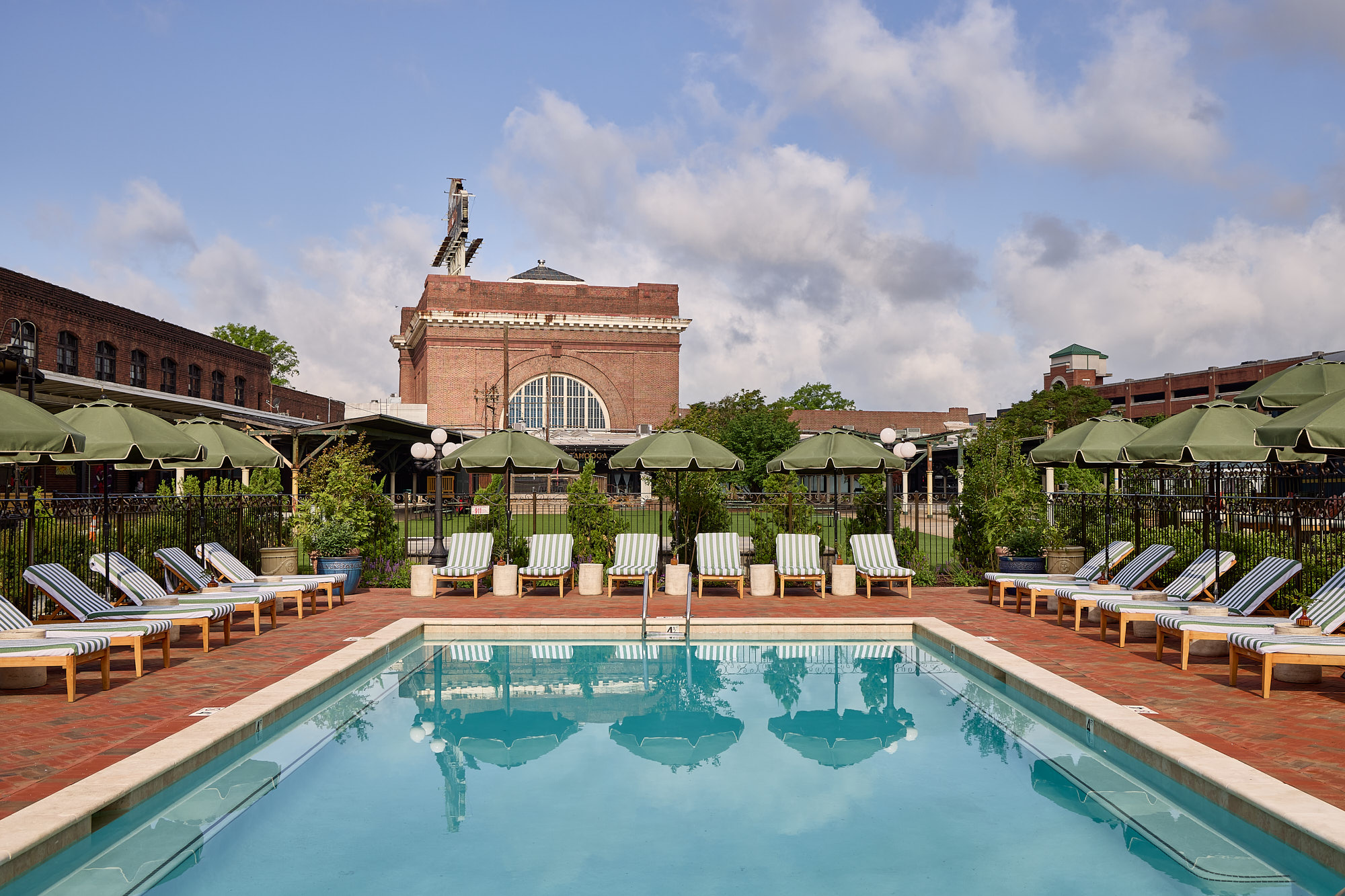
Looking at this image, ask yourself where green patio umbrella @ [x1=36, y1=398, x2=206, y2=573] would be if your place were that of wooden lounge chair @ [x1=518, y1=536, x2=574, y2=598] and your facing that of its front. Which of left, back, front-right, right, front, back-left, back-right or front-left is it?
front-right

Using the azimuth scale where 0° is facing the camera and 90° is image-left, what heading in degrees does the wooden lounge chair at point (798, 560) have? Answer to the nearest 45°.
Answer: approximately 0°

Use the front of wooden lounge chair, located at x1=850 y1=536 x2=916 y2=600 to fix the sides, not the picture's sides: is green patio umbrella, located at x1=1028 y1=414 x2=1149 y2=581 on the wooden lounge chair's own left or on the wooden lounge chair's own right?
on the wooden lounge chair's own left

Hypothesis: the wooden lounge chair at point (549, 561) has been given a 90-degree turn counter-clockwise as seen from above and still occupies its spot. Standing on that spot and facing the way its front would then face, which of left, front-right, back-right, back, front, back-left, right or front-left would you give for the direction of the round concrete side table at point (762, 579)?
front

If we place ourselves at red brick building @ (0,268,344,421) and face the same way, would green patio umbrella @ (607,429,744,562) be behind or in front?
in front

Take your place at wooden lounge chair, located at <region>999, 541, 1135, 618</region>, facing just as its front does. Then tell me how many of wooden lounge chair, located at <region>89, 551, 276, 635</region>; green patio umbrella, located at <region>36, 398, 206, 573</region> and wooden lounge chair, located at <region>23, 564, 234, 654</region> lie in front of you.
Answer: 3

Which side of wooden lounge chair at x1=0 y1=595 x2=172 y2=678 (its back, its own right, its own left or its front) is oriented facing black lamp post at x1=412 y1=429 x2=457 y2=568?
left
